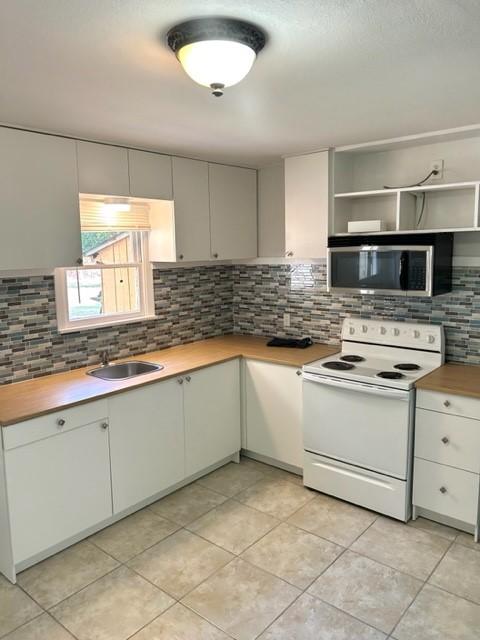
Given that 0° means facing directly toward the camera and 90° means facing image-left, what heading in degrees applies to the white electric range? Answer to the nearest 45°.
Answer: approximately 45°

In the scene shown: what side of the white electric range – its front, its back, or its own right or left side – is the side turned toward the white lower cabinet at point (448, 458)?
left

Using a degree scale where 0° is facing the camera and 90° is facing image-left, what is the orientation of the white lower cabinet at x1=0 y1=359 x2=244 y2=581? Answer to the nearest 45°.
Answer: approximately 315°

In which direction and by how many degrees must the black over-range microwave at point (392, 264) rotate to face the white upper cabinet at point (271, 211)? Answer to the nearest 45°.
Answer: approximately 90° to its right

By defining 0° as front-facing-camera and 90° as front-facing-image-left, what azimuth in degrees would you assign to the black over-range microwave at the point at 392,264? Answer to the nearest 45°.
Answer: approximately 45°

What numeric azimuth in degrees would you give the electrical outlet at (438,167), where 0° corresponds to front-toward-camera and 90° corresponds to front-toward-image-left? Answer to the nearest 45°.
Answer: approximately 0°

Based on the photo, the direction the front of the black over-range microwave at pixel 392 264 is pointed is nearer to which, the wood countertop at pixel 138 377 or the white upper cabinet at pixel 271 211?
the wood countertop

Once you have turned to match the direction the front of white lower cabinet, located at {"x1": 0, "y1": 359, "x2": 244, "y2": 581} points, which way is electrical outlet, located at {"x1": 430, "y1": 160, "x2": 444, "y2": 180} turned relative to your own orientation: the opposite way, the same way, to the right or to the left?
to the right

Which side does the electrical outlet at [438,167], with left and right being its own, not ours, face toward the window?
right

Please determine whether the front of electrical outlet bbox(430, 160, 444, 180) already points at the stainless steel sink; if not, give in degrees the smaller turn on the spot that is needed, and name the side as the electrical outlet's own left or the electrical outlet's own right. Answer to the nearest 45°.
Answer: approximately 90° to the electrical outlet's own right
